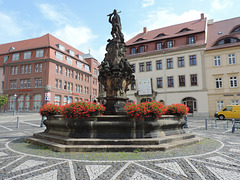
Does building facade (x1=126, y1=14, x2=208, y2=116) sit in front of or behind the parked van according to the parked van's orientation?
in front

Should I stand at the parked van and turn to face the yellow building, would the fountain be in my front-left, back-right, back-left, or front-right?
back-left

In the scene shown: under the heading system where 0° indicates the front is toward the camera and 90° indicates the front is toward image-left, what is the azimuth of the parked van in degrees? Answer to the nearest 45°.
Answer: approximately 90°

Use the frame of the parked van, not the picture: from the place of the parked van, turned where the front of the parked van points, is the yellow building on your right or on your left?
on your right

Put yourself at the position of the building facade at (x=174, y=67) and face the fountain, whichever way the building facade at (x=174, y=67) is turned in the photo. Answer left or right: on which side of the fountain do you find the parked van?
left

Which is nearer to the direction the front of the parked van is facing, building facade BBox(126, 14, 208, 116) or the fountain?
the building facade

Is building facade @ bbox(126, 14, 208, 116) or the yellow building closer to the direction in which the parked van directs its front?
the building facade

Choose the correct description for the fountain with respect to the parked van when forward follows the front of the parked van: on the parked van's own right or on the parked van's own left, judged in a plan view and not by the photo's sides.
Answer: on the parked van's own left
